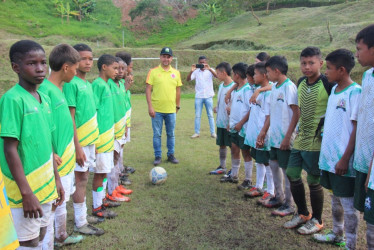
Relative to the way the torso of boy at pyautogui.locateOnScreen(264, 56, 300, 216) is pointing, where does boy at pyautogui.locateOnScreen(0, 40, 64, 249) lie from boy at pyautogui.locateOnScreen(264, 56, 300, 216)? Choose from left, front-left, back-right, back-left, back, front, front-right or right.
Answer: front

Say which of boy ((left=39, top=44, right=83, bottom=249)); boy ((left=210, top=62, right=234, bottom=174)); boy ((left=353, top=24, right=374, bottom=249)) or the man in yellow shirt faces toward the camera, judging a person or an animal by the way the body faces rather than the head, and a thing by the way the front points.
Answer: the man in yellow shirt

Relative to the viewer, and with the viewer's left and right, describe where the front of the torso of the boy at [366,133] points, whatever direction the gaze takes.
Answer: facing to the left of the viewer

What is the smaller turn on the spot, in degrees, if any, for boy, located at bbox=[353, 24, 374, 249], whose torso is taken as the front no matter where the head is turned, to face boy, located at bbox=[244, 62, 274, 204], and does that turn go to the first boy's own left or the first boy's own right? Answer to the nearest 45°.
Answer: approximately 45° to the first boy's own right

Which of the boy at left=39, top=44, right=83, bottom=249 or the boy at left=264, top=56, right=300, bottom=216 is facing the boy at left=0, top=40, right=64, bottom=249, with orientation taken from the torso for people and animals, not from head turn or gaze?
the boy at left=264, top=56, right=300, bottom=216

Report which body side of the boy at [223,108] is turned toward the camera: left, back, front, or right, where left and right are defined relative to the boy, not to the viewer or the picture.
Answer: left

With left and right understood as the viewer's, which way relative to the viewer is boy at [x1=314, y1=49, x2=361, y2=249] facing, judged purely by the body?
facing the viewer and to the left of the viewer

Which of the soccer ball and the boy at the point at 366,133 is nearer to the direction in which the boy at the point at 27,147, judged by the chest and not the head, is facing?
the boy

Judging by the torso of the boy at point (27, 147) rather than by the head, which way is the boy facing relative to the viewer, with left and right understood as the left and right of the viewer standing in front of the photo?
facing the viewer and to the right of the viewer

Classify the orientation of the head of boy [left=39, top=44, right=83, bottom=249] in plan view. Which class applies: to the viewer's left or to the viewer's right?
to the viewer's right

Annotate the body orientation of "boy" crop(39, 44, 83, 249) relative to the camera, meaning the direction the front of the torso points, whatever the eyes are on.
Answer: to the viewer's right

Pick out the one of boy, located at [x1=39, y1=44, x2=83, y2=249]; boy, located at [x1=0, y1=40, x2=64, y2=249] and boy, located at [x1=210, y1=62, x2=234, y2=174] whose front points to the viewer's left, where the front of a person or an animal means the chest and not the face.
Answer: boy, located at [x1=210, y1=62, x2=234, y2=174]

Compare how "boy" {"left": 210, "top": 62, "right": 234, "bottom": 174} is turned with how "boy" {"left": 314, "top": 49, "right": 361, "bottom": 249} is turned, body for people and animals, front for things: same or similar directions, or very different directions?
same or similar directions

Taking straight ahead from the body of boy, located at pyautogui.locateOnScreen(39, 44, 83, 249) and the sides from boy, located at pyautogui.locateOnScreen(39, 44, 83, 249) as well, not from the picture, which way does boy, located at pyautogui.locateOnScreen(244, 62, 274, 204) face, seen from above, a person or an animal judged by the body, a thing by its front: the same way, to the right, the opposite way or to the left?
the opposite way

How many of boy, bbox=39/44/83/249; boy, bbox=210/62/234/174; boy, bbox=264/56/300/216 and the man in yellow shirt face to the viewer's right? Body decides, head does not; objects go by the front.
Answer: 1

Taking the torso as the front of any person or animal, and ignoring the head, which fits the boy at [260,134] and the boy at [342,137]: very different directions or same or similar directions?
same or similar directions

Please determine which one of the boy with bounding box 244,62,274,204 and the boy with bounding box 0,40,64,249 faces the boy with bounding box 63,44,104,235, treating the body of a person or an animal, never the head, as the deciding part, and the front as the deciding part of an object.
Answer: the boy with bounding box 244,62,274,204
